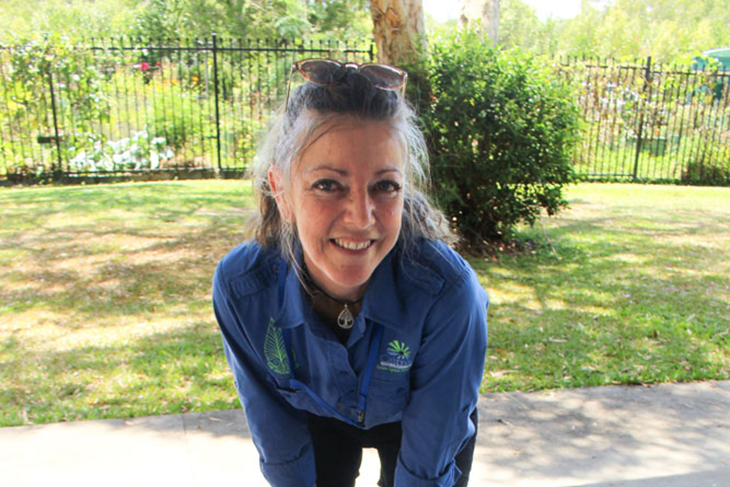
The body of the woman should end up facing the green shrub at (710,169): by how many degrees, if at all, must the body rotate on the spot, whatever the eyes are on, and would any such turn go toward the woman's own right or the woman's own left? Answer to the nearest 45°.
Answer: approximately 135° to the woman's own left

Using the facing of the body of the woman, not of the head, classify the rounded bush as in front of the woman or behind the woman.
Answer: behind

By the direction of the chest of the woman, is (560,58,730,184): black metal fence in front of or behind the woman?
behind

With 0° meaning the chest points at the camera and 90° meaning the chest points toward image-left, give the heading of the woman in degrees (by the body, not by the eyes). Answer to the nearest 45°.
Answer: approximately 0°

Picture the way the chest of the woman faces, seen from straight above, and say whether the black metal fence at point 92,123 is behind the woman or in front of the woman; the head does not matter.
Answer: behind
